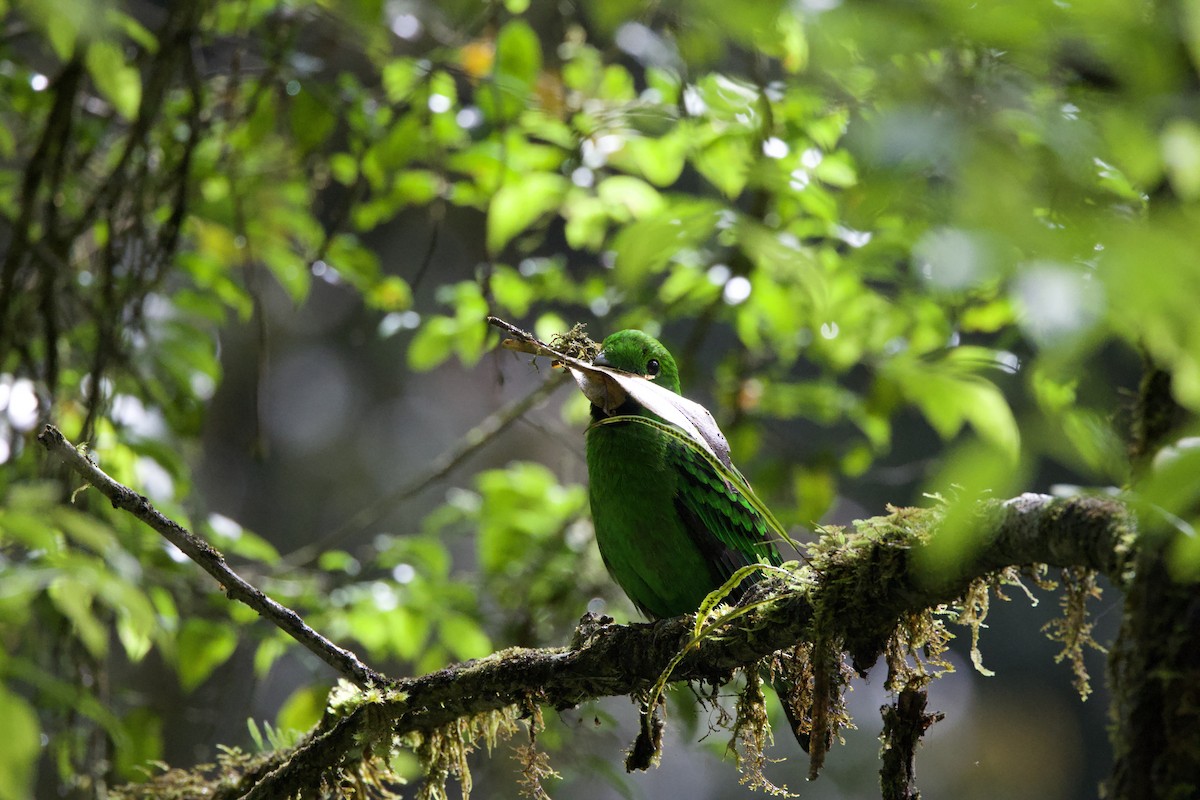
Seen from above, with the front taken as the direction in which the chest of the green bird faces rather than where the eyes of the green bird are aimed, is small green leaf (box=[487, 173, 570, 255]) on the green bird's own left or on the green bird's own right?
on the green bird's own right

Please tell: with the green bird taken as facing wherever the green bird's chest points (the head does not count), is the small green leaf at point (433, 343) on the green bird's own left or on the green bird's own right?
on the green bird's own right

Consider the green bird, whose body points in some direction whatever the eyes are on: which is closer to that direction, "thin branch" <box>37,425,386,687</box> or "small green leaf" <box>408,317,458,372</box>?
the thin branch

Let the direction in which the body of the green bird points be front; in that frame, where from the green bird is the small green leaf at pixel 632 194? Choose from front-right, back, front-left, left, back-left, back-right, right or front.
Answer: back-right

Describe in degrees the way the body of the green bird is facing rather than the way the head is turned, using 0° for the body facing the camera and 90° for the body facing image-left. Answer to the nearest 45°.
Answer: approximately 45°
